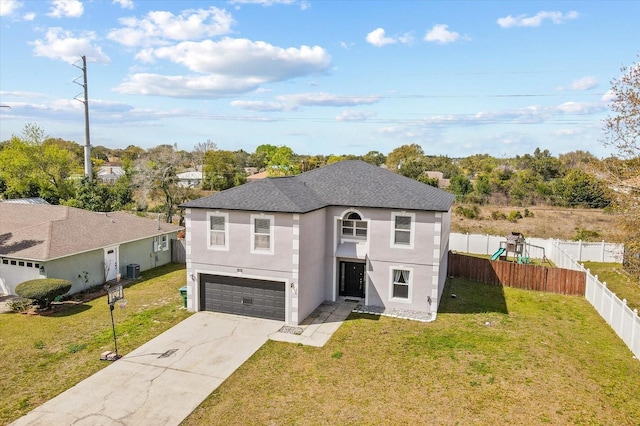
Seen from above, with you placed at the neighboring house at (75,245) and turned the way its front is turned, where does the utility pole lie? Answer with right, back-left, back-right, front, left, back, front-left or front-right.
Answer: back-right

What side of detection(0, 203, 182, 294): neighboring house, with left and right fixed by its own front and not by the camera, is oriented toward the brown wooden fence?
left

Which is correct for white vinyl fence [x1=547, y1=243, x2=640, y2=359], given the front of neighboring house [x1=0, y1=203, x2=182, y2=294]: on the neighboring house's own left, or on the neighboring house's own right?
on the neighboring house's own left

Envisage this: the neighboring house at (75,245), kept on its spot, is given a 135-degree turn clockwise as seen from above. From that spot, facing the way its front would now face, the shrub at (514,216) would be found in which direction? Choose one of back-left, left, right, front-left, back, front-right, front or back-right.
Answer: right

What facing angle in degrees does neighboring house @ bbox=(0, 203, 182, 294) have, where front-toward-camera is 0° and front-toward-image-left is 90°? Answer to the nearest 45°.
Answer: approximately 45°

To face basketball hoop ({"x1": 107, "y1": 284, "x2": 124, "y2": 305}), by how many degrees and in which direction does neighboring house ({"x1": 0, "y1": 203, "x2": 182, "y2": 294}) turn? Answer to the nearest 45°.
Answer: approximately 45° to its left

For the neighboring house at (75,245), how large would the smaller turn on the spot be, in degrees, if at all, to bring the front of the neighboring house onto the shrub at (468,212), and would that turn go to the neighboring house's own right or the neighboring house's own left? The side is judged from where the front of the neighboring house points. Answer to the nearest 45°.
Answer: approximately 135° to the neighboring house's own left

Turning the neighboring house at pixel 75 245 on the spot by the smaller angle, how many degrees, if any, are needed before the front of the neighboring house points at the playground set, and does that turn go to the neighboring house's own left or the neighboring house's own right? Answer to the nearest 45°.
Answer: approximately 135° to the neighboring house's own left

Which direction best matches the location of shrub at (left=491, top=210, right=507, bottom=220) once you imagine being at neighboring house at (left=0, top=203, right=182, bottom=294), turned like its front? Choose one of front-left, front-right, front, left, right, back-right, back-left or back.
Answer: back-left
